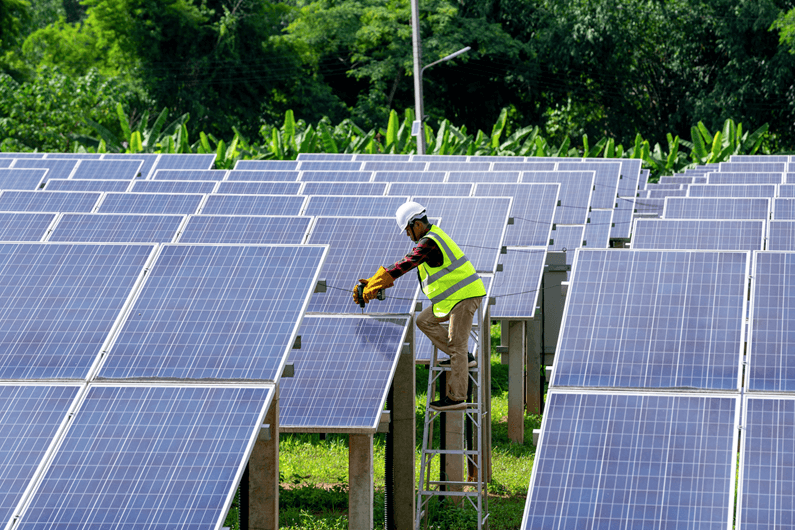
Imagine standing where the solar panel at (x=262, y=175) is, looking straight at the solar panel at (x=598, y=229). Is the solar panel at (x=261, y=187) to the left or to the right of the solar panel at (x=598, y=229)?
right

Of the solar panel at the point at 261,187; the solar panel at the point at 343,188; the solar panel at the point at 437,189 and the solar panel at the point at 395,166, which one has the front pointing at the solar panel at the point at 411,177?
the solar panel at the point at 395,166

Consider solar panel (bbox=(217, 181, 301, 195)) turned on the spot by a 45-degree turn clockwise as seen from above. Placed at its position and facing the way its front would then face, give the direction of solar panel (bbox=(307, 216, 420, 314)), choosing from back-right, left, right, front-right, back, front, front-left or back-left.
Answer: front-left

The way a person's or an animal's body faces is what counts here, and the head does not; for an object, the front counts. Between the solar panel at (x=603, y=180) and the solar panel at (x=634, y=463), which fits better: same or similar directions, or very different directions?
same or similar directions

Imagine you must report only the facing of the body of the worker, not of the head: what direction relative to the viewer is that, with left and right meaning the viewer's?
facing to the left of the viewer

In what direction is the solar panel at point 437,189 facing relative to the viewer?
toward the camera

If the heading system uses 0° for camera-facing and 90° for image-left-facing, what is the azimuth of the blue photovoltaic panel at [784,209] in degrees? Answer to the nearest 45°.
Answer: approximately 0°

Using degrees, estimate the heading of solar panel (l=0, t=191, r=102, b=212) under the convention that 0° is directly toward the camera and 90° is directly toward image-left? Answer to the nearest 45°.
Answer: approximately 0°

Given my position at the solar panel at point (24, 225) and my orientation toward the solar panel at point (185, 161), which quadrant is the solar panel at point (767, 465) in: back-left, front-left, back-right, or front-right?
back-right

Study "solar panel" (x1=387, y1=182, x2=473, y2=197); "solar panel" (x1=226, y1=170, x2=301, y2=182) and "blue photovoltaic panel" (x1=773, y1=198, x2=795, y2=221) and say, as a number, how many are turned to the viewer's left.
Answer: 0

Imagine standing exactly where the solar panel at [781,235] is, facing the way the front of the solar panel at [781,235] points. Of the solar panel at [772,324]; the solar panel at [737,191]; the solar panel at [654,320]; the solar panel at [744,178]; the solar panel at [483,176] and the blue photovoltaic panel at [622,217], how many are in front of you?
2

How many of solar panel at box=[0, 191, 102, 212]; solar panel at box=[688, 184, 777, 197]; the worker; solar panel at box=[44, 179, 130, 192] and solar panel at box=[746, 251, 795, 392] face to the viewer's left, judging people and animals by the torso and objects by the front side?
1

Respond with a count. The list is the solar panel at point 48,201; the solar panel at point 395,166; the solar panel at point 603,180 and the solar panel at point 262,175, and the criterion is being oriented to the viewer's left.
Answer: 0

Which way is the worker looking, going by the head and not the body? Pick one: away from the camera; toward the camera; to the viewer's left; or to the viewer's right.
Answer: to the viewer's left

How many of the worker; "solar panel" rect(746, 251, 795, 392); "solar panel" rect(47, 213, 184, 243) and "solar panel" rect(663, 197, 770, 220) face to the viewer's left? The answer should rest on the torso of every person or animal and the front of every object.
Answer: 1

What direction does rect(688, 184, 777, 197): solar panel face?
toward the camera

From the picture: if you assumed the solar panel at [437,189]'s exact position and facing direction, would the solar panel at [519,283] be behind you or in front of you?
in front

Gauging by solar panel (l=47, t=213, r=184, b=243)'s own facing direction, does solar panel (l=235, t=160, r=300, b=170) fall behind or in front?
behind

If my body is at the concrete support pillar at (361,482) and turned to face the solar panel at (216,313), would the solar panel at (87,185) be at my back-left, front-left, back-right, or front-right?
front-right

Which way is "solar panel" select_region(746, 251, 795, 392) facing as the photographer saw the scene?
facing the viewer
